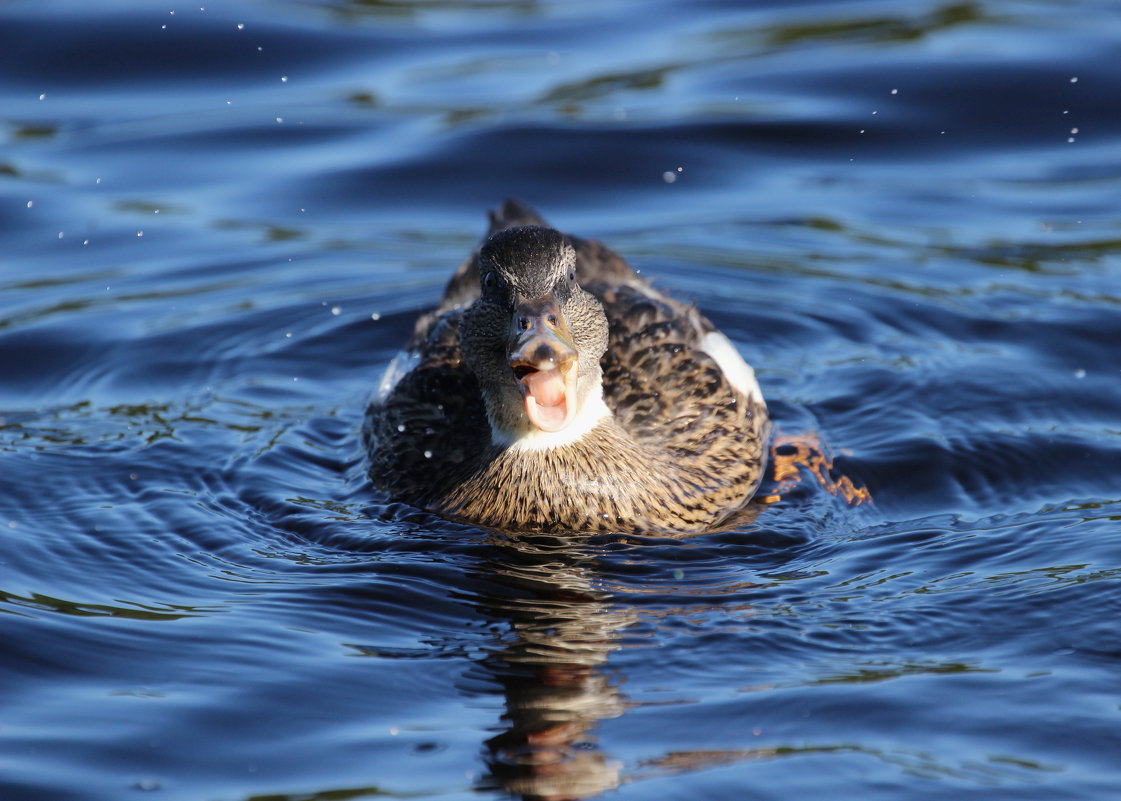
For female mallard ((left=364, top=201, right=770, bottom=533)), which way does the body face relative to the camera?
toward the camera
